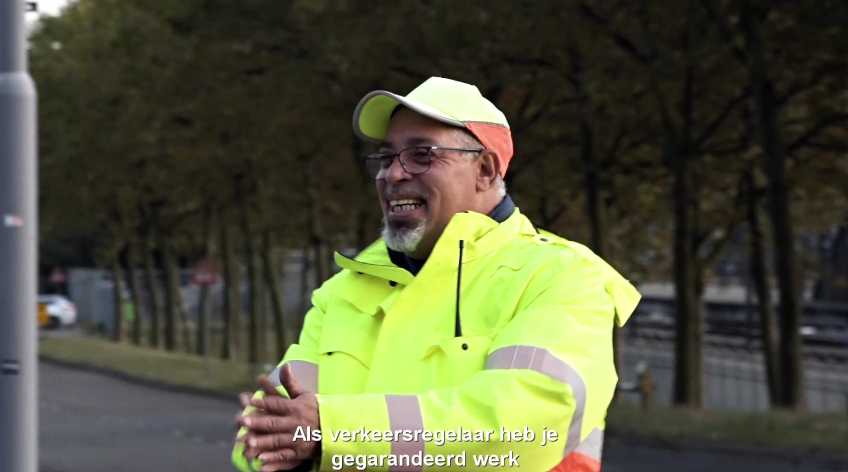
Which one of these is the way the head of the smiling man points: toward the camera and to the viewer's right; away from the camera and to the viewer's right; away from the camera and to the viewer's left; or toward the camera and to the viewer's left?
toward the camera and to the viewer's left

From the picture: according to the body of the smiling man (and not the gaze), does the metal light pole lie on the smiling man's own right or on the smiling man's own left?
on the smiling man's own right
